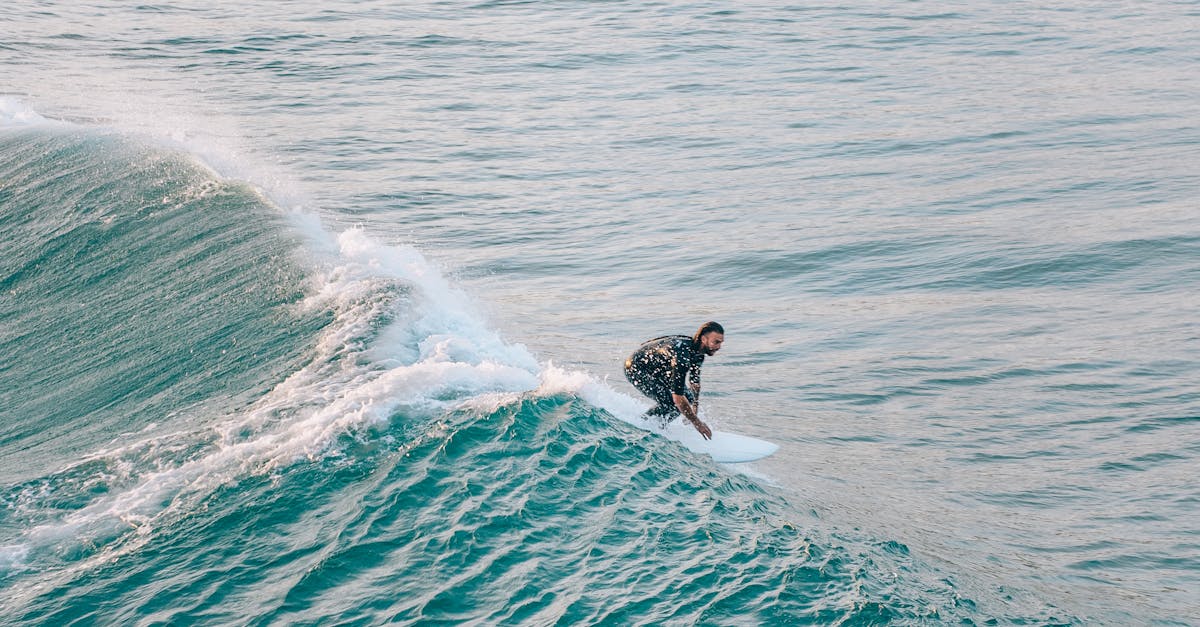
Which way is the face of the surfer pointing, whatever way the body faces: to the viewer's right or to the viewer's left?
to the viewer's right

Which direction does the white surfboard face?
to the viewer's right

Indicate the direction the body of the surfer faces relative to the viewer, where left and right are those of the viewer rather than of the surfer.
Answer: facing to the right of the viewer
